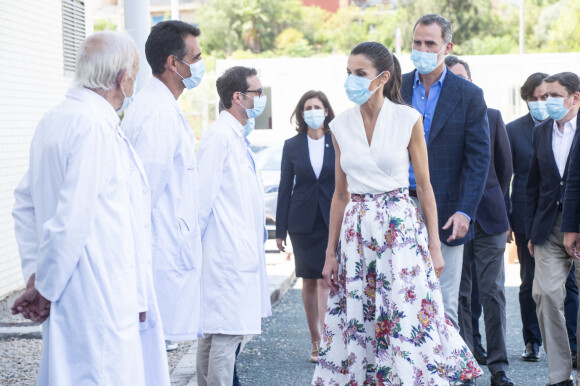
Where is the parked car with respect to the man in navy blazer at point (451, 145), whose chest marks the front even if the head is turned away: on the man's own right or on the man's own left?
on the man's own right

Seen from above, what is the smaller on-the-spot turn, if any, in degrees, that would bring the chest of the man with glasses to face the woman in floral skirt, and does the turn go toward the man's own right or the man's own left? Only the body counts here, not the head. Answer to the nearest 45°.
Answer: approximately 45° to the man's own right

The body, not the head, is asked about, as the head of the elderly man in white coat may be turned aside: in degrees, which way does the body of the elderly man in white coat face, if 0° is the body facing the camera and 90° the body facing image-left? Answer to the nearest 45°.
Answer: approximately 225°

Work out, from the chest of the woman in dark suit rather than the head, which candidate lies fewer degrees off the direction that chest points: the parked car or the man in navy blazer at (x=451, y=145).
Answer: the man in navy blazer

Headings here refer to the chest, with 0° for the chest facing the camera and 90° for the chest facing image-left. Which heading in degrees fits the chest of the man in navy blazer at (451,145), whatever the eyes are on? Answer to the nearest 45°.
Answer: approximately 45°

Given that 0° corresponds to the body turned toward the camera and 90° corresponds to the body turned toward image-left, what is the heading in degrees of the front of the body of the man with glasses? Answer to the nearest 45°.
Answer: approximately 270°

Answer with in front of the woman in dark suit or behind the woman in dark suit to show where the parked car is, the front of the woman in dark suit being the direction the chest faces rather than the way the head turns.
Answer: behind

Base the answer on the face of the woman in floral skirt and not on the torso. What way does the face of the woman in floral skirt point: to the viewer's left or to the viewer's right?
to the viewer's left

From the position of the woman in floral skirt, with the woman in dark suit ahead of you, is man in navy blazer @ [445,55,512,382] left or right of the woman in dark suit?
right
